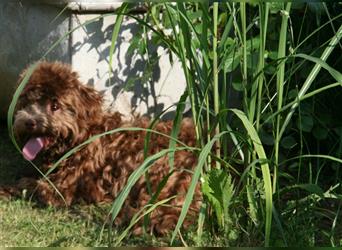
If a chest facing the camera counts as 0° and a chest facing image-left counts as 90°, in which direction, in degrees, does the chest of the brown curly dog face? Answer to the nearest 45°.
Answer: approximately 90°
